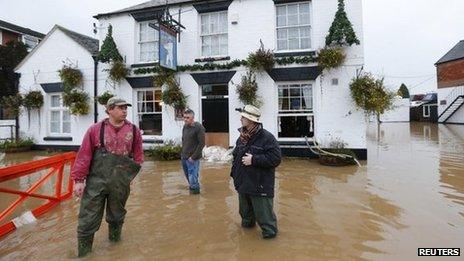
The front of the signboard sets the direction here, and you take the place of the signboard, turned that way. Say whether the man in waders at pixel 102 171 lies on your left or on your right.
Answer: on your right

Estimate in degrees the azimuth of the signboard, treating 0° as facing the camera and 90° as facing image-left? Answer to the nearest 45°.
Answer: approximately 315°

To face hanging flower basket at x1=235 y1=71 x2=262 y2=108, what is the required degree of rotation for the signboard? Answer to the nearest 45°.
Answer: approximately 45° to its left
